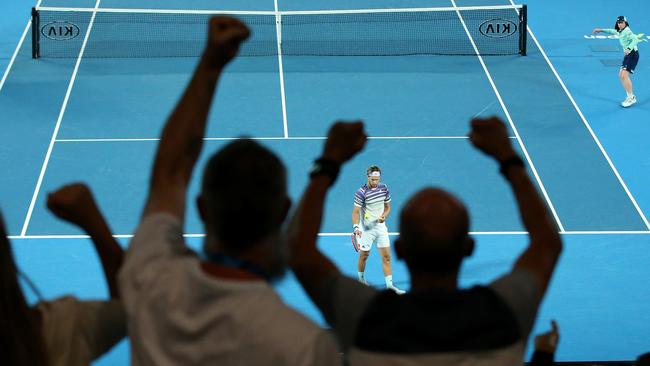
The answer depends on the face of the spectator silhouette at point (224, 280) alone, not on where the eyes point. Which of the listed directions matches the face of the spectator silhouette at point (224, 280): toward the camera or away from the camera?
away from the camera

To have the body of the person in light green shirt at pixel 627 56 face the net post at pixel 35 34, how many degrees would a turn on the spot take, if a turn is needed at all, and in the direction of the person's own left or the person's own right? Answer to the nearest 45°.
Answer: approximately 45° to the person's own right

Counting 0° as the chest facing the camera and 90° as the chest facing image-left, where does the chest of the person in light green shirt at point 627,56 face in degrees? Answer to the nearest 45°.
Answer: approximately 45°

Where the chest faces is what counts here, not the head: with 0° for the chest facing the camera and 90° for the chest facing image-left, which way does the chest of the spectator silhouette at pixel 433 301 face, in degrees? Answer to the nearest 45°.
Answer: approximately 180°

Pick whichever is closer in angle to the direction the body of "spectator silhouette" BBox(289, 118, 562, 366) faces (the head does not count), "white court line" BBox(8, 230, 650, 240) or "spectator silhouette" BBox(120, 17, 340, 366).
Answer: the white court line

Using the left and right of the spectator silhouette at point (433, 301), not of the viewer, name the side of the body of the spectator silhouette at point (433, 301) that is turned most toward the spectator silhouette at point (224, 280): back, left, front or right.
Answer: left

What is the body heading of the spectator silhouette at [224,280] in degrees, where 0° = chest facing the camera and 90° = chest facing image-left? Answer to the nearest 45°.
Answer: approximately 180°

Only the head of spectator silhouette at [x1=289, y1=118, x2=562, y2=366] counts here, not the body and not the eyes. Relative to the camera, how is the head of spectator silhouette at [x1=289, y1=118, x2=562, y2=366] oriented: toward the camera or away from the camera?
away from the camera
